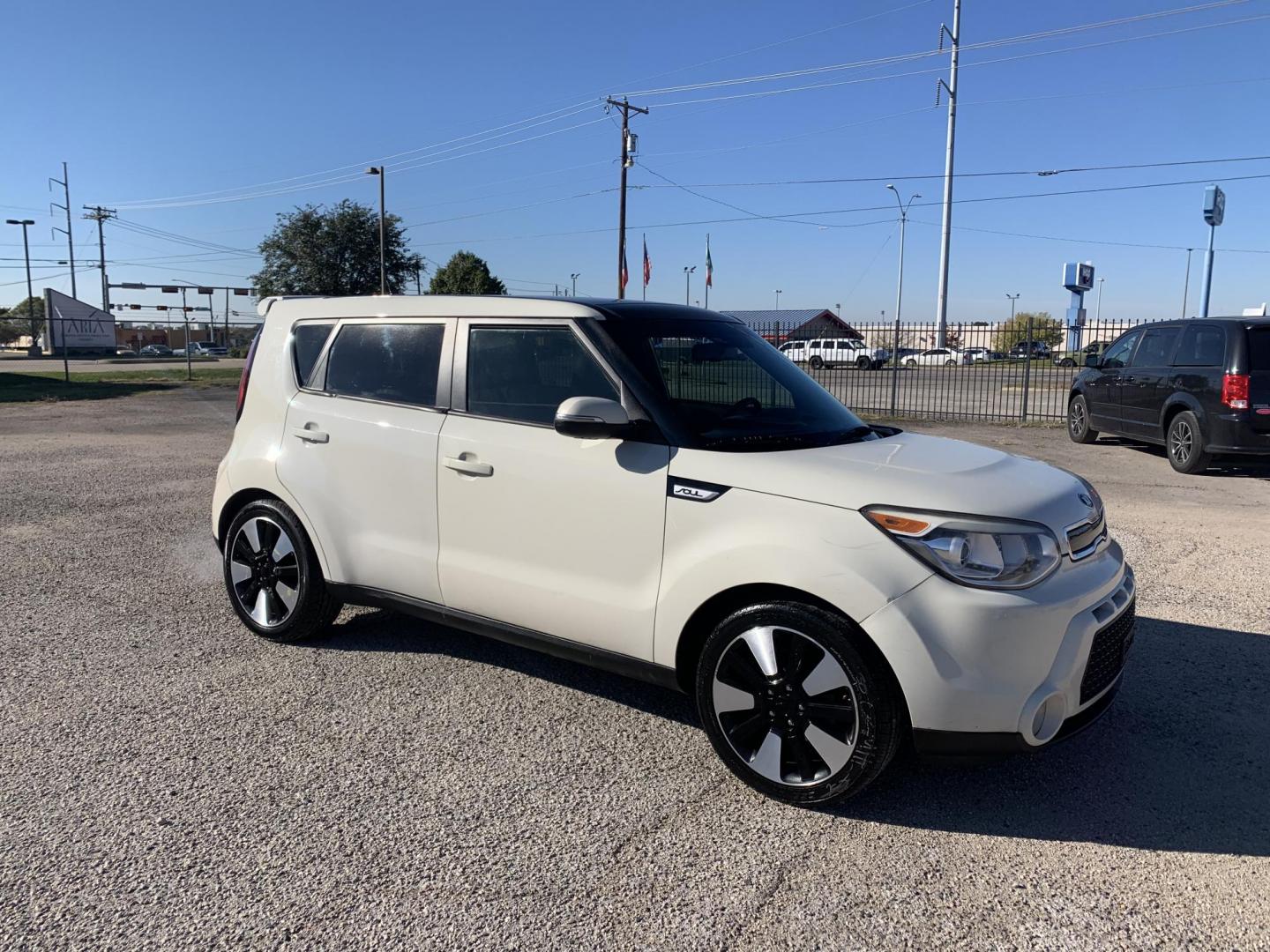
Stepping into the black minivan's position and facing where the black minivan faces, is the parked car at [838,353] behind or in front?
in front

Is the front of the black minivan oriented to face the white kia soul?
no

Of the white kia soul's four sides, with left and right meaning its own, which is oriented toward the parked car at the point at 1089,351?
left

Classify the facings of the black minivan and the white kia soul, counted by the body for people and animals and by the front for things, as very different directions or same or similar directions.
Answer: very different directions

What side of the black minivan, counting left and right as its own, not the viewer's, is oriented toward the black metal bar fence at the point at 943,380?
front

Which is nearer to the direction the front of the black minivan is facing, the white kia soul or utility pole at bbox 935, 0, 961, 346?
the utility pole

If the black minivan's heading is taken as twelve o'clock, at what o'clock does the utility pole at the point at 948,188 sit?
The utility pole is roughly at 1 o'clock from the black minivan.

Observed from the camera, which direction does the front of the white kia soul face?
facing the viewer and to the right of the viewer

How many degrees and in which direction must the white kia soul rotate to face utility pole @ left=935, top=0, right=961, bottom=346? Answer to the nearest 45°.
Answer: approximately 135° to its left

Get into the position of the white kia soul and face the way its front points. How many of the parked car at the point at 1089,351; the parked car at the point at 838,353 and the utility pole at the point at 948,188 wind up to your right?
0

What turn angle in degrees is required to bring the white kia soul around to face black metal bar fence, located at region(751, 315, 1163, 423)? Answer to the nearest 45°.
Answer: approximately 135° to its left

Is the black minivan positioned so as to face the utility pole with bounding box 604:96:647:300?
yes

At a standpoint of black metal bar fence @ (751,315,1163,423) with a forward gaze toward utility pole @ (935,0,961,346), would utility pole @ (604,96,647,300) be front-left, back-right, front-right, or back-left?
front-left

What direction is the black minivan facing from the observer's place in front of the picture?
facing away from the viewer and to the left of the viewer

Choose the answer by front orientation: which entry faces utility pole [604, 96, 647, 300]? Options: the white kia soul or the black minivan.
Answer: the black minivan

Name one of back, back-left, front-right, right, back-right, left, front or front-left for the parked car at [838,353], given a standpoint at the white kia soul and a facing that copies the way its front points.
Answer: back-left
